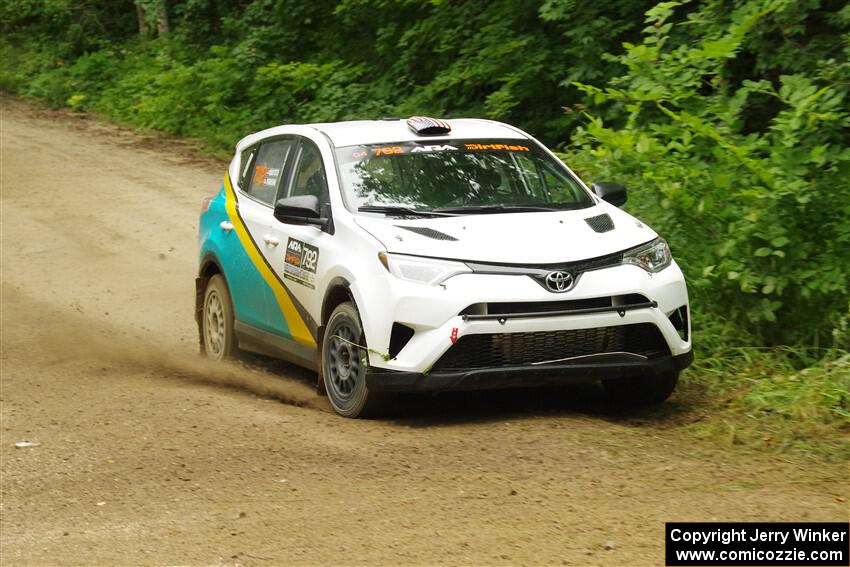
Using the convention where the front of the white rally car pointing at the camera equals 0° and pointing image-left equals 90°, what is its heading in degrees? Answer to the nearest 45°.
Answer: approximately 315°
